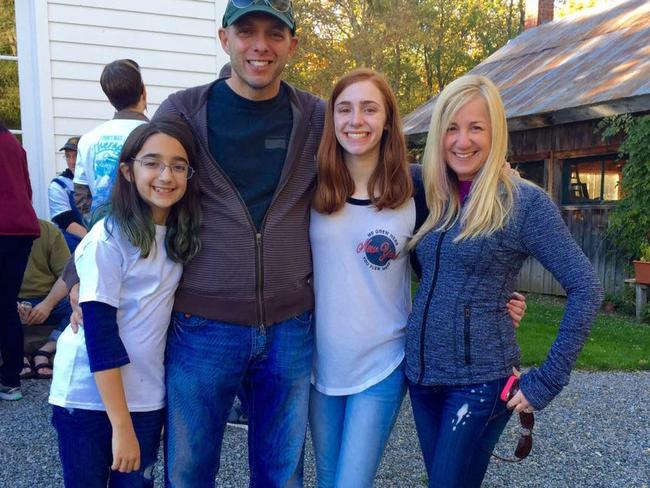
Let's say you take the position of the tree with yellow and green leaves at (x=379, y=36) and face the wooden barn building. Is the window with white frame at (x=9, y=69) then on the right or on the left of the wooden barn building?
right

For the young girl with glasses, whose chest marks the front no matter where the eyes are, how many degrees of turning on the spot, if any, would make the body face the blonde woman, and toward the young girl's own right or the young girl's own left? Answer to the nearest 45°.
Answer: approximately 45° to the young girl's own left

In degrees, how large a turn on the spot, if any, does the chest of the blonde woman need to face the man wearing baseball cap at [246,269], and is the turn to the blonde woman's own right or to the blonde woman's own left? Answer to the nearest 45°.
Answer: approximately 45° to the blonde woman's own right

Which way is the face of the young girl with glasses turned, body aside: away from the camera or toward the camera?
toward the camera

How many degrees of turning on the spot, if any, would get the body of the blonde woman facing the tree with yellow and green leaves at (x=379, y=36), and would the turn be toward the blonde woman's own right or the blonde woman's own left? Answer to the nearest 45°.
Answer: approximately 135° to the blonde woman's own right

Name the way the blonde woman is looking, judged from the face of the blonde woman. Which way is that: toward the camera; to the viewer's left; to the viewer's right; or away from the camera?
toward the camera

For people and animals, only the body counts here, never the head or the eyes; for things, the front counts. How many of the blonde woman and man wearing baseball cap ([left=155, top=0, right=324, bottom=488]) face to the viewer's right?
0

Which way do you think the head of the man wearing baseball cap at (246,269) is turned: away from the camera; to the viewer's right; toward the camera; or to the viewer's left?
toward the camera

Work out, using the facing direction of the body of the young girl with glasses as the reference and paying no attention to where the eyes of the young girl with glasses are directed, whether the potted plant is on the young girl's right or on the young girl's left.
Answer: on the young girl's left

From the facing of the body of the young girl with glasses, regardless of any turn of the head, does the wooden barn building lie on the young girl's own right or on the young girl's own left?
on the young girl's own left

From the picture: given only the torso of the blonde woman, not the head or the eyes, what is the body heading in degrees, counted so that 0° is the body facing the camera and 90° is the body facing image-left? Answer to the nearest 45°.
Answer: approximately 45°

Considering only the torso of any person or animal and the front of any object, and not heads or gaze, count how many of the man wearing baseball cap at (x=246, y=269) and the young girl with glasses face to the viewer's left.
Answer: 0

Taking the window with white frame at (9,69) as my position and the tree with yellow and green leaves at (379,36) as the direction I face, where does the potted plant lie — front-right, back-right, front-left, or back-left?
front-right

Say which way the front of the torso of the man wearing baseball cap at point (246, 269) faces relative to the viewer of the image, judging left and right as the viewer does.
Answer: facing the viewer

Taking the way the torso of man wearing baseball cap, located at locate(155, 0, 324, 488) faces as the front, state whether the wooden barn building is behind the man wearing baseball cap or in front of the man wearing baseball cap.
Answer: behind
